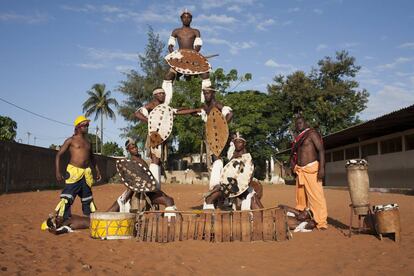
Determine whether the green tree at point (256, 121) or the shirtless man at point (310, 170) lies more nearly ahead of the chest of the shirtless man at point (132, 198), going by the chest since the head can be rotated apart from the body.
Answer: the shirtless man

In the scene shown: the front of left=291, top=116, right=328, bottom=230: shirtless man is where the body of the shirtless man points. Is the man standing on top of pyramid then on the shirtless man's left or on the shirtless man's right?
on the shirtless man's right

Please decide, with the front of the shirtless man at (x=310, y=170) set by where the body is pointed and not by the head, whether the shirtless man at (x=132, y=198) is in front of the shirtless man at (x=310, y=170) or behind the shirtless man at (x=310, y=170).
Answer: in front

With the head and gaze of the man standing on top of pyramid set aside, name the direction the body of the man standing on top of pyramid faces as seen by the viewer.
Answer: toward the camera

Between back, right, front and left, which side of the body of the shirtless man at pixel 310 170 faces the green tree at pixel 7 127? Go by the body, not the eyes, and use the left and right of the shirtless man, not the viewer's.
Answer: right

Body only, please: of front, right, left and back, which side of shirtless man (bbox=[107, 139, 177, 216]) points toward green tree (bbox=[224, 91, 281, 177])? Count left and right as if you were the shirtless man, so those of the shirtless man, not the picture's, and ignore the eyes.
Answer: back

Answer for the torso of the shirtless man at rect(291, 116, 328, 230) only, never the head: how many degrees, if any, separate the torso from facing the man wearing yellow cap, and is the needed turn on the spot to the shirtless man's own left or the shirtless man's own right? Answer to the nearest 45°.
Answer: approximately 45° to the shirtless man's own right

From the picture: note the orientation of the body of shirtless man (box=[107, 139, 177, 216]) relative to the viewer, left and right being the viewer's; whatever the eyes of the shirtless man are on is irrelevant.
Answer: facing the viewer

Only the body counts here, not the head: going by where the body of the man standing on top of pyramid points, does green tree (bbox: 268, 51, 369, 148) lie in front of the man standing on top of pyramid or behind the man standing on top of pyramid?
behind
